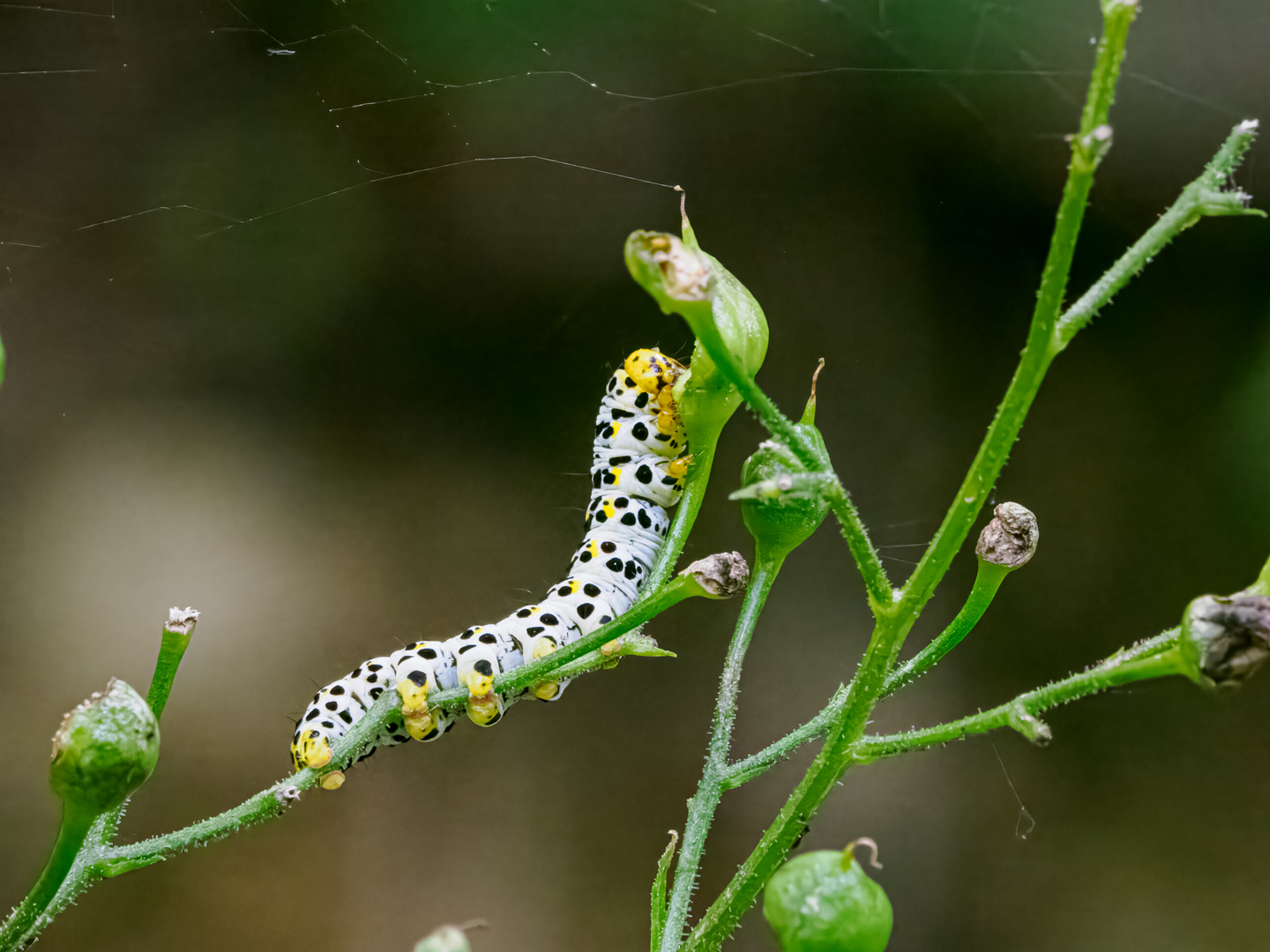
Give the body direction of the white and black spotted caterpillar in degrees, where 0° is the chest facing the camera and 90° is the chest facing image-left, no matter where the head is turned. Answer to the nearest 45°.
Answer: approximately 270°
